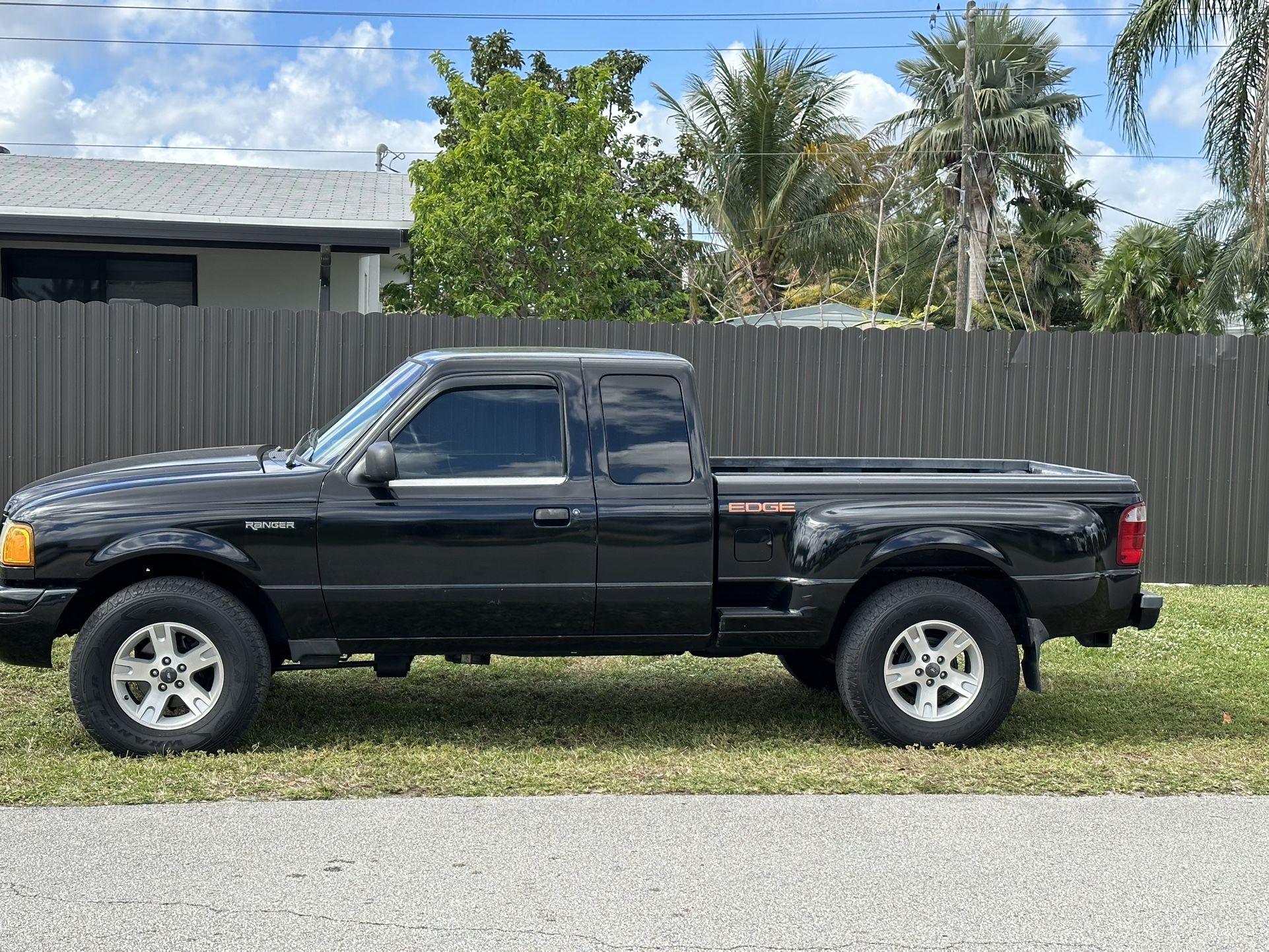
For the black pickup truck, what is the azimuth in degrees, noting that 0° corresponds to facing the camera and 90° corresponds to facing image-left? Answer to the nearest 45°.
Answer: approximately 90°

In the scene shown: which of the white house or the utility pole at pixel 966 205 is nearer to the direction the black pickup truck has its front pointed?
the white house

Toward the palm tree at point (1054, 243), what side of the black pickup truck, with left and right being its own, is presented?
right

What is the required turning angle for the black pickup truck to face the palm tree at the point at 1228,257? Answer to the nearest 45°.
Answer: approximately 135° to its right

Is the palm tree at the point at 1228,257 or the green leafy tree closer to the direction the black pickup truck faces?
the green leafy tree

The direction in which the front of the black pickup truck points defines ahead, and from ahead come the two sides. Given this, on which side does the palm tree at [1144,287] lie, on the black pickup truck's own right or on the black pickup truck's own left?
on the black pickup truck's own right

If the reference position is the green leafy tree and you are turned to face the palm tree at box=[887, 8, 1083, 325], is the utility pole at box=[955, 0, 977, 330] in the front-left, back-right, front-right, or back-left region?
front-right

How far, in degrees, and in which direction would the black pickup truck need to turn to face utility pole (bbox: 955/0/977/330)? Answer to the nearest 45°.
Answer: approximately 90° to its right

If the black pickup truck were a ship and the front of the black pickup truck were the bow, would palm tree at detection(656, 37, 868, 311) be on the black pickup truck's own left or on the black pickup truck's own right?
on the black pickup truck's own right
